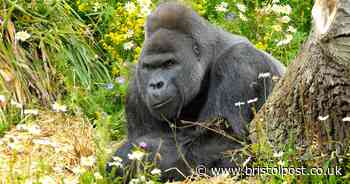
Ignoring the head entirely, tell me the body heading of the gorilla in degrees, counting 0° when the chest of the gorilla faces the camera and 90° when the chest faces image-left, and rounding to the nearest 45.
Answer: approximately 45°

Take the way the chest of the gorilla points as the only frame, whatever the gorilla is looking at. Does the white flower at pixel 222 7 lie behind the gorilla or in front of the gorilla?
behind

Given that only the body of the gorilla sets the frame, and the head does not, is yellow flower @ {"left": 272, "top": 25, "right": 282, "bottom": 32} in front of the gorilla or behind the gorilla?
behind

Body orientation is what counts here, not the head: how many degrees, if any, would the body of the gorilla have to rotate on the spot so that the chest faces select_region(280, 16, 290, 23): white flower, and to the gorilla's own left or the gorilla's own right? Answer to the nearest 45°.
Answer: approximately 180°

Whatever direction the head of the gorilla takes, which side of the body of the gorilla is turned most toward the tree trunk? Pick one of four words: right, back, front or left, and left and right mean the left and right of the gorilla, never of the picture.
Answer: left

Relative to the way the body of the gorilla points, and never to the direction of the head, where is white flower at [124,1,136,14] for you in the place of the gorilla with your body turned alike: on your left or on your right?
on your right
